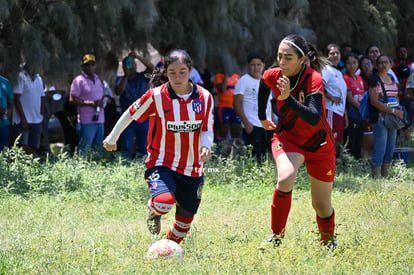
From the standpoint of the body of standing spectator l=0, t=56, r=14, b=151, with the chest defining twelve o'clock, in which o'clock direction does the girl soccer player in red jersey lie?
The girl soccer player in red jersey is roughly at 11 o'clock from the standing spectator.

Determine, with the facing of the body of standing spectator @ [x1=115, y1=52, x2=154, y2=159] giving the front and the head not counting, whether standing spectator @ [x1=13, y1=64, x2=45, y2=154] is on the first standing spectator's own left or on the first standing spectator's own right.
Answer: on the first standing spectator's own right

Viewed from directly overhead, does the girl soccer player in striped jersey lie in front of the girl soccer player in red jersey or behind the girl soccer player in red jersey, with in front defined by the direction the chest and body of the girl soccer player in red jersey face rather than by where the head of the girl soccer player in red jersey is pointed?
in front

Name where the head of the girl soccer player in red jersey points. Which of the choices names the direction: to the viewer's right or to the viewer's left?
to the viewer's left

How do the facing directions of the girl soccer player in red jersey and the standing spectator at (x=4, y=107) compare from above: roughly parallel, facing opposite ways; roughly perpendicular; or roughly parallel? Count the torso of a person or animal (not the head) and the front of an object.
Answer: roughly perpendicular
